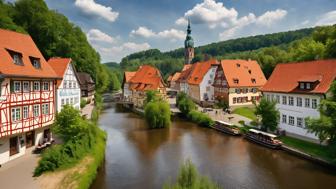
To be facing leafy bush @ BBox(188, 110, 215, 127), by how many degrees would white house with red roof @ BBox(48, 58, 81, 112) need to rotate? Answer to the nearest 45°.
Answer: approximately 45° to its left

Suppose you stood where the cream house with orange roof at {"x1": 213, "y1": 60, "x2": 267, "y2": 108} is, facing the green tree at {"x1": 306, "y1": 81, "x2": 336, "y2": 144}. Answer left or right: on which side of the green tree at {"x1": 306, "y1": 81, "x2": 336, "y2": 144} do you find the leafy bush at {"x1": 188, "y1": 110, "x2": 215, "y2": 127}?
right

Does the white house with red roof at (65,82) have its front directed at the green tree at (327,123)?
yes

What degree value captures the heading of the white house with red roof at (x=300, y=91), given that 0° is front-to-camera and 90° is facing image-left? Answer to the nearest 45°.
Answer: approximately 45°

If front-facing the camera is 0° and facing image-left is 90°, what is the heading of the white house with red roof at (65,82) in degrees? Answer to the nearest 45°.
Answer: approximately 315°

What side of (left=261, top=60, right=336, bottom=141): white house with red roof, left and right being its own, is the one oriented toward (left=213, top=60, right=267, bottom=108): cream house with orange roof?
right

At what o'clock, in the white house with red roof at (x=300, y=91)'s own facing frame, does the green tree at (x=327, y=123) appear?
The green tree is roughly at 10 o'clock from the white house with red roof.

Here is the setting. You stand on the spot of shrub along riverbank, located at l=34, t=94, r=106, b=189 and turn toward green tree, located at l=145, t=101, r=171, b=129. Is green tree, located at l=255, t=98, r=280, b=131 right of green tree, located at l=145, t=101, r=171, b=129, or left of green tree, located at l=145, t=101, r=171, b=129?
right

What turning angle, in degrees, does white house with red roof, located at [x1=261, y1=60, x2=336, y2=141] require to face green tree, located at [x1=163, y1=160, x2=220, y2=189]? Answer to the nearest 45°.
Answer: approximately 45° to its left
